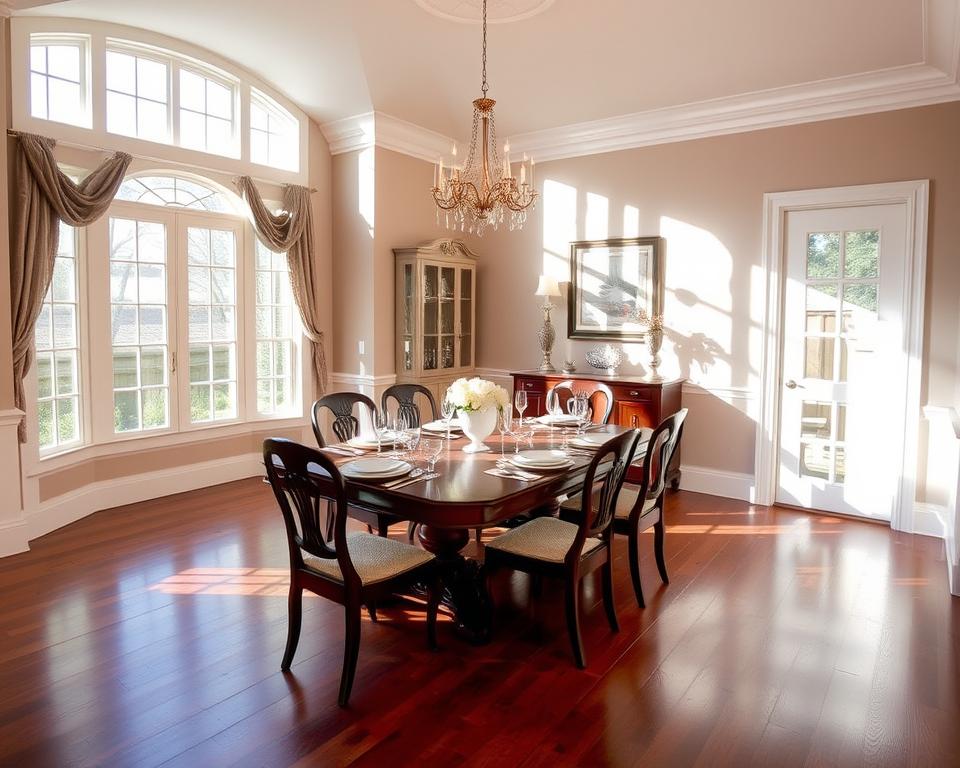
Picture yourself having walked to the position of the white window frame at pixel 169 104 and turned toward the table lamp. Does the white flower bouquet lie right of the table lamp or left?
right

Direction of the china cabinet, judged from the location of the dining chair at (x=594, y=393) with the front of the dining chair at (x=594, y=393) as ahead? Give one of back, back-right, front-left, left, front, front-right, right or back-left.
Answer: right

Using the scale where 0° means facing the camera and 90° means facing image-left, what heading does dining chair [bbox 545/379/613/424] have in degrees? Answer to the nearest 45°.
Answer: approximately 45°

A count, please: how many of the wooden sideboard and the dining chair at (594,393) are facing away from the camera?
0

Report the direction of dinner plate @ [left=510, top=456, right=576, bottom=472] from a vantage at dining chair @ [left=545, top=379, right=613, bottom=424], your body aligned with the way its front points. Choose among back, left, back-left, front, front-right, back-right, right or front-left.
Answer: front-left

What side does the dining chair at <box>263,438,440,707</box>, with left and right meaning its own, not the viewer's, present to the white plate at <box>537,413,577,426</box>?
front

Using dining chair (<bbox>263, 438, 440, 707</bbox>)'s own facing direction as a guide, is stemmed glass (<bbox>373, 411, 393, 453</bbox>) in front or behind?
in front

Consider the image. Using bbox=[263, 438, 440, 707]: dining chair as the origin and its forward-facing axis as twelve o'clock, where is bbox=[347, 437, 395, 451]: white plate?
The white plate is roughly at 11 o'clock from the dining chair.

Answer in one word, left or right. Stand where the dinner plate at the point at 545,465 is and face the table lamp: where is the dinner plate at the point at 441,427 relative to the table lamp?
left

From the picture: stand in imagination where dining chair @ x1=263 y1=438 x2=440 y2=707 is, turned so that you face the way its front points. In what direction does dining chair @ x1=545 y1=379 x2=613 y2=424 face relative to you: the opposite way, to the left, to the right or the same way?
the opposite way

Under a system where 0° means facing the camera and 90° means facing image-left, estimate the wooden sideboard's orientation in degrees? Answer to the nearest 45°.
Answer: approximately 45°

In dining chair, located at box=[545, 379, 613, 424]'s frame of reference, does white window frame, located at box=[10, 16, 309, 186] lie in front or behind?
in front

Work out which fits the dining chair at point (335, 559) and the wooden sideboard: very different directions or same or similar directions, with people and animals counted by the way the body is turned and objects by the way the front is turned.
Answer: very different directions

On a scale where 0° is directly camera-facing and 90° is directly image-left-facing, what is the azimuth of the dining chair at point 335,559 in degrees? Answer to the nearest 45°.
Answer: approximately 225°

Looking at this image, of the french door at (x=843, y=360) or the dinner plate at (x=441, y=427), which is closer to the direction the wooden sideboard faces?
the dinner plate

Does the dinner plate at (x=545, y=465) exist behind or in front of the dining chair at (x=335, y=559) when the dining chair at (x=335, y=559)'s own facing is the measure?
in front

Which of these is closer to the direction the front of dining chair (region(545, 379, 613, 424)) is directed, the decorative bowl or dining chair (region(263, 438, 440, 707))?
the dining chair

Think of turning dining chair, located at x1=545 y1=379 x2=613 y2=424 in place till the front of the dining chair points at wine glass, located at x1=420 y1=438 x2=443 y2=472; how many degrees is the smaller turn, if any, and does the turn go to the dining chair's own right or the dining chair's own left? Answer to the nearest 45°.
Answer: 0° — it already faces it
